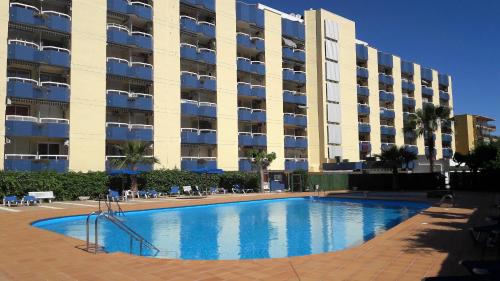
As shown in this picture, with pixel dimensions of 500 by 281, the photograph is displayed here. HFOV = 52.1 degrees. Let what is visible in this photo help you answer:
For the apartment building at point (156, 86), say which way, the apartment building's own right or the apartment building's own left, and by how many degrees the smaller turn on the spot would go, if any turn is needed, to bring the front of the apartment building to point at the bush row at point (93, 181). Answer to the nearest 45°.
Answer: approximately 90° to the apartment building's own right

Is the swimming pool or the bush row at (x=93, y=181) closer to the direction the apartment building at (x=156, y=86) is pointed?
the swimming pool

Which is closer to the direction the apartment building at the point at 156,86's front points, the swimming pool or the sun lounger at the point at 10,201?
the swimming pool

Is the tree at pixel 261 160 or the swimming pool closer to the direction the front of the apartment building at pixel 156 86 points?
the swimming pool

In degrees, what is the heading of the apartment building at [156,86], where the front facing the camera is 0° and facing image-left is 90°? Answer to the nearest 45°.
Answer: approximately 315°

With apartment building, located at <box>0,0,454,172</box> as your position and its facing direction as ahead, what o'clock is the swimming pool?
The swimming pool is roughly at 1 o'clock from the apartment building.

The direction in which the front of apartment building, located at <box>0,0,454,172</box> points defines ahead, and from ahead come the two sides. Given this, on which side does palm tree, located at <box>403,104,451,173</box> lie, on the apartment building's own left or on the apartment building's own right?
on the apartment building's own left

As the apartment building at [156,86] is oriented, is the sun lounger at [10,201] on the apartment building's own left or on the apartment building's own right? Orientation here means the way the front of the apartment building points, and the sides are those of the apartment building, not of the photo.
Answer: on the apartment building's own right
